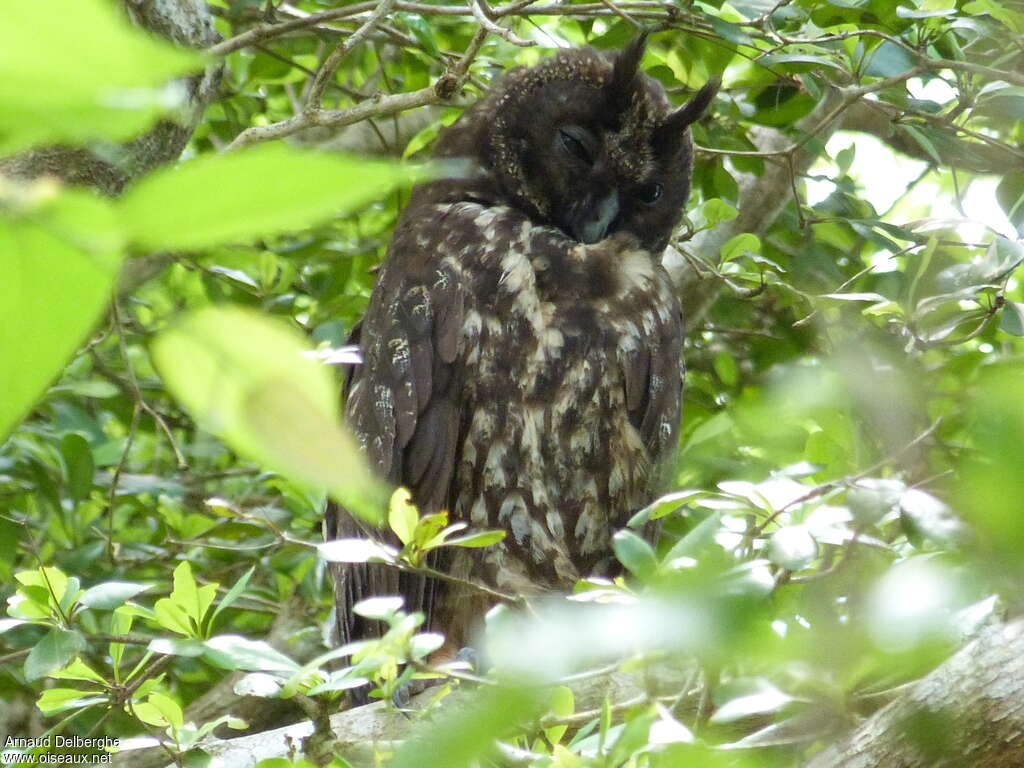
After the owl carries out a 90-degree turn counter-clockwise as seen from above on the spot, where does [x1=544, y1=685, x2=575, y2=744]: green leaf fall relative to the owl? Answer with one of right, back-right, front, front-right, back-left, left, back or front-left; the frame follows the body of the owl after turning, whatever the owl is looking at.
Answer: back-right

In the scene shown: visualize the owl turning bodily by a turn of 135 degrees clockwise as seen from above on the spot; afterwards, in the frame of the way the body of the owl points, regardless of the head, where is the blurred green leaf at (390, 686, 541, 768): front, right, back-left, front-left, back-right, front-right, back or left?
left

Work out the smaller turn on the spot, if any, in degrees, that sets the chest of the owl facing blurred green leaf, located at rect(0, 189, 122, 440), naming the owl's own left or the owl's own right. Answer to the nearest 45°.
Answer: approximately 45° to the owl's own right

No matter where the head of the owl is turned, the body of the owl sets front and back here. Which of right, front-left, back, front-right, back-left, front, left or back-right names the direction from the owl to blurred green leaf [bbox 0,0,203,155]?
front-right

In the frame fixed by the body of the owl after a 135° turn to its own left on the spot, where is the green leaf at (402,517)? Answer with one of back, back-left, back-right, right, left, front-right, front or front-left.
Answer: back

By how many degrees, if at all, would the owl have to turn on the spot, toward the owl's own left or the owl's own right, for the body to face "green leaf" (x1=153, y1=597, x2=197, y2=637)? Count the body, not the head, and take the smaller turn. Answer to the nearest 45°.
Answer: approximately 45° to the owl's own right

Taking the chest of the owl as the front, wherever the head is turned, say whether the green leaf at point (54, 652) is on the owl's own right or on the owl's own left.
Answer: on the owl's own right

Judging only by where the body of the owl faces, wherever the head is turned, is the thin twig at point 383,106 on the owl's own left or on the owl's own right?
on the owl's own right

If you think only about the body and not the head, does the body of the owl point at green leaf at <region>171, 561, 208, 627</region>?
no

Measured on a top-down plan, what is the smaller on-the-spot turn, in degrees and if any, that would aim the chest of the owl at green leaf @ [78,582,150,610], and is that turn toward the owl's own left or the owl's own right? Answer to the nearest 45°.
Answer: approximately 90° to the owl's own right

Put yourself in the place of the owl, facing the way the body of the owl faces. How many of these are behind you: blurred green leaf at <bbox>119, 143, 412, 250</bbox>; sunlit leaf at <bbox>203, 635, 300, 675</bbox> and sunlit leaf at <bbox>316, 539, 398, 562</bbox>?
0

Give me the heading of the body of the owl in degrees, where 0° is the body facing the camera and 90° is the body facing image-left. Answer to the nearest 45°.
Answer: approximately 315°
